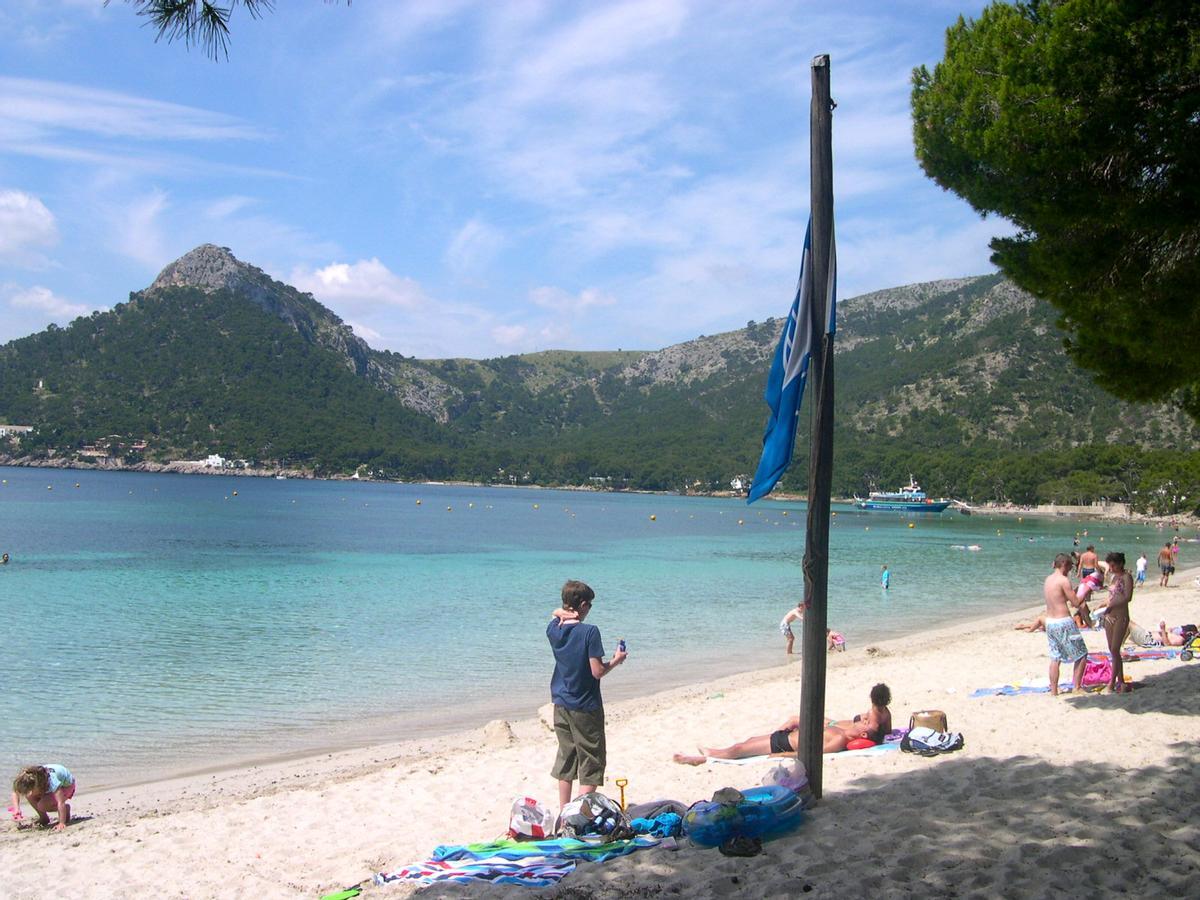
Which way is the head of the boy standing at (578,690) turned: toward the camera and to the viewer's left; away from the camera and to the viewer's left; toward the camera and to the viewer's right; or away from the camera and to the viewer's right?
away from the camera and to the viewer's right

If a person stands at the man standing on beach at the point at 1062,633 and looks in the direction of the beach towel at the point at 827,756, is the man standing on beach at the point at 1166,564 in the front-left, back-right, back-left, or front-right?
back-right

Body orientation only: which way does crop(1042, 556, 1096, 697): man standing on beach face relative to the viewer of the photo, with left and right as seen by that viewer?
facing away from the viewer and to the right of the viewer

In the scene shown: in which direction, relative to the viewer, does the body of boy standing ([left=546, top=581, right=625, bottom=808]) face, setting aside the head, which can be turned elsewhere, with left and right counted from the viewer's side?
facing away from the viewer and to the right of the viewer

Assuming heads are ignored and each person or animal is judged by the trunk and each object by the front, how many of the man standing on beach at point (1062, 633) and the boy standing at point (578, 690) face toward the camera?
0

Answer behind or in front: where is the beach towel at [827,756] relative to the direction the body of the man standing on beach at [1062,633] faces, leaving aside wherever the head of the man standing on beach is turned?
behind

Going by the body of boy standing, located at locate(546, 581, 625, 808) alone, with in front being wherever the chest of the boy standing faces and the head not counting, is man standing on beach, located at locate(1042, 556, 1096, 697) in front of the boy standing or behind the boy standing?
in front

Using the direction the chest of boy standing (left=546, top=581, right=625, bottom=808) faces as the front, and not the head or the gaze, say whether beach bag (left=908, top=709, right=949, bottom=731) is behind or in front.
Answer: in front
